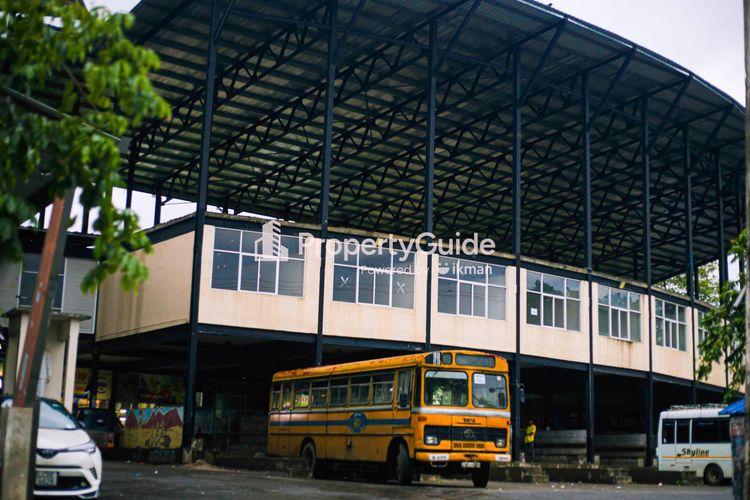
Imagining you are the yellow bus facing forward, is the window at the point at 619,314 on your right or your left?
on your left

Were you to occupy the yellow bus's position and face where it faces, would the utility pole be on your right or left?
on your right

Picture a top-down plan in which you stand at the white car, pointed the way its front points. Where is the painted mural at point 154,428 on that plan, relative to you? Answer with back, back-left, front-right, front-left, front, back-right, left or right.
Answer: back-left

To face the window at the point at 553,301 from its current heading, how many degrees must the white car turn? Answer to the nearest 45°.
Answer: approximately 90° to its left

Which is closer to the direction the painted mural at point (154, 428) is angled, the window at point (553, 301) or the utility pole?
the utility pole

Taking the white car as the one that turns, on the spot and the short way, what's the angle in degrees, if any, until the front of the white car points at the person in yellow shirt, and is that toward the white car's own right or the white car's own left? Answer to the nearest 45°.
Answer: approximately 90° to the white car's own left

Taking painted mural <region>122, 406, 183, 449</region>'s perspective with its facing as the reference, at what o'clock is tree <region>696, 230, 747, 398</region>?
The tree is roughly at 11 o'clock from the painted mural.

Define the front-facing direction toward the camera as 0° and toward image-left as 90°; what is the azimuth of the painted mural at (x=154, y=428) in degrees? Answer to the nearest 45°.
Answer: approximately 0°
